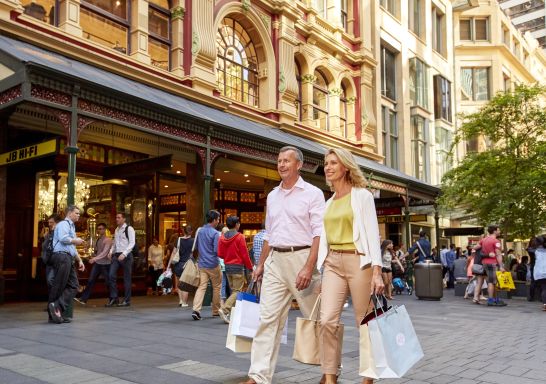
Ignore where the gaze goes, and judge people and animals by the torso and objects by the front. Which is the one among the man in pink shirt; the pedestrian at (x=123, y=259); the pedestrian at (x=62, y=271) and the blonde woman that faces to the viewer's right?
the pedestrian at (x=62, y=271)

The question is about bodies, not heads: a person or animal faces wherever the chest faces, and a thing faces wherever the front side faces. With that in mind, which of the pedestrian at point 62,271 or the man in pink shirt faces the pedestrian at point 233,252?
the pedestrian at point 62,271

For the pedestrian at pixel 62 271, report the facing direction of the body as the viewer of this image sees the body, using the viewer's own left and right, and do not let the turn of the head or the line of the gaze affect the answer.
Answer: facing to the right of the viewer

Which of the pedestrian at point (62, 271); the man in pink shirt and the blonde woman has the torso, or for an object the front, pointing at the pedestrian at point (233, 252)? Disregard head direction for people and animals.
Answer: the pedestrian at point (62, 271)

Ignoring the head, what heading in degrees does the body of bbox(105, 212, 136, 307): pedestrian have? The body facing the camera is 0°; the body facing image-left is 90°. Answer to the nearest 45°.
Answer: approximately 45°

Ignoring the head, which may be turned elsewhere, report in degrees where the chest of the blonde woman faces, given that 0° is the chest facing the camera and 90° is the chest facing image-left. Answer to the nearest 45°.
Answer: approximately 45°

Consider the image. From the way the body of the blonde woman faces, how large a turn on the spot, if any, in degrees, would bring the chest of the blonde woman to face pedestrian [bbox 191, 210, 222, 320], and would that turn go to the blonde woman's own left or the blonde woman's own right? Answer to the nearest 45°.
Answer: approximately 90° to the blonde woman's own right

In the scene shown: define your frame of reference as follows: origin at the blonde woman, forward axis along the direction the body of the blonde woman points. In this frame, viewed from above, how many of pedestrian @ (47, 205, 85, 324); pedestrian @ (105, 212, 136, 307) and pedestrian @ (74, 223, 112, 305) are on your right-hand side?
3

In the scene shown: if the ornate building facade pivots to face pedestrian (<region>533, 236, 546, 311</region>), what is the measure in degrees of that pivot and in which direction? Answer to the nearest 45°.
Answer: approximately 45° to its left

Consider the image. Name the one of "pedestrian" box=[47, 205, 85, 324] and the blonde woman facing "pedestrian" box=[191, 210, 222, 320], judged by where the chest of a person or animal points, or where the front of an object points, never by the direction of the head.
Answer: "pedestrian" box=[47, 205, 85, 324]

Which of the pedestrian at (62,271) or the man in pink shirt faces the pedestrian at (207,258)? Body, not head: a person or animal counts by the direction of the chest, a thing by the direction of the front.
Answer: the pedestrian at (62,271)

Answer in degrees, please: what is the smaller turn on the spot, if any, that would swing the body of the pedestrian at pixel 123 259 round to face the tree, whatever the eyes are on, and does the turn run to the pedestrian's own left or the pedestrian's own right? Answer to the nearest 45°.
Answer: approximately 135° to the pedestrian's own left

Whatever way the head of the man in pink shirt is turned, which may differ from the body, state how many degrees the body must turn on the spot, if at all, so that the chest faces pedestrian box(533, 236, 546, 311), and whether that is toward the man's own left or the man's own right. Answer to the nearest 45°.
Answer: approximately 180°

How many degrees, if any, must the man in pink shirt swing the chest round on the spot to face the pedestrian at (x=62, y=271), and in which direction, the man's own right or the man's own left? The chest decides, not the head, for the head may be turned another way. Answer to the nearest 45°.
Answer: approximately 90° to the man's own right

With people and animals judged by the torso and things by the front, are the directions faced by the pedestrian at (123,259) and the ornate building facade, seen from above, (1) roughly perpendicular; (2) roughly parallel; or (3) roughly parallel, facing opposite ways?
roughly perpendicular
